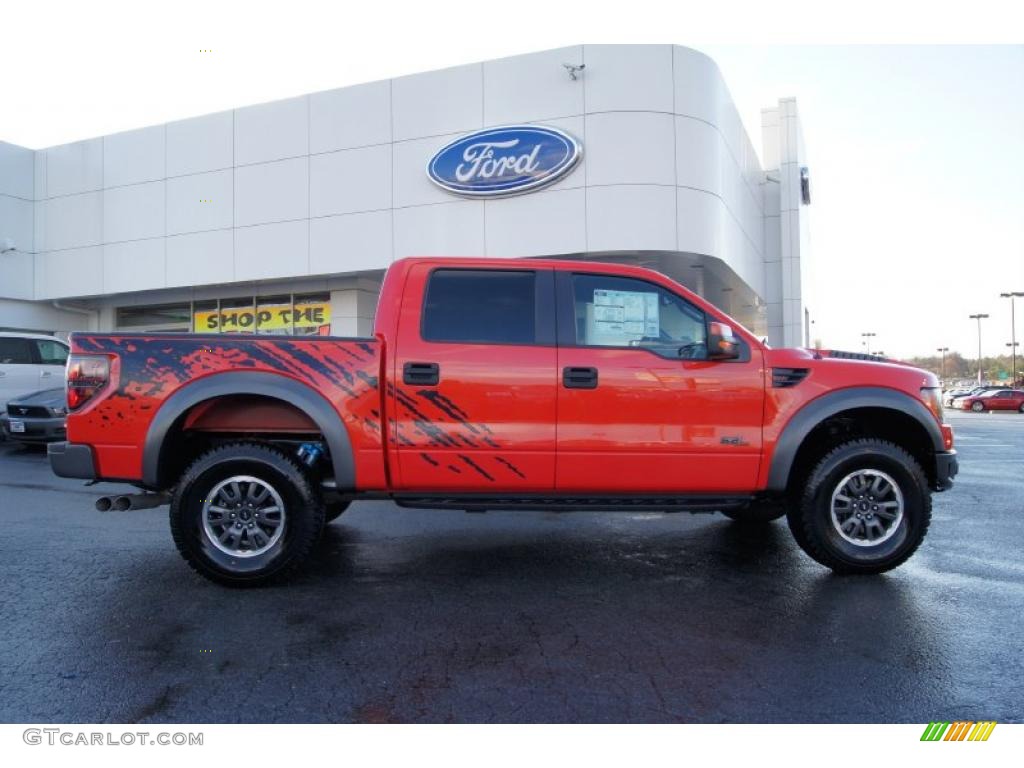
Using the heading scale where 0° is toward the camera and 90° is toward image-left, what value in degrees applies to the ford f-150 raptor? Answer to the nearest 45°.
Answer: approximately 270°

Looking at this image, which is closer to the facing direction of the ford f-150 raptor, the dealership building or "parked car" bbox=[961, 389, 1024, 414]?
the parked car

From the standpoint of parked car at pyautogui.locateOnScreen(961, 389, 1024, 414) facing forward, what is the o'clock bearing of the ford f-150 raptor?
The ford f-150 raptor is roughly at 9 o'clock from the parked car.

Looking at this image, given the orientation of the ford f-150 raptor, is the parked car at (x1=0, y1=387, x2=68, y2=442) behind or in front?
behind

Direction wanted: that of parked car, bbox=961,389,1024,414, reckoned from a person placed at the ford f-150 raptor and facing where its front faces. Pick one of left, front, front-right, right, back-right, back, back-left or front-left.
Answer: front-left

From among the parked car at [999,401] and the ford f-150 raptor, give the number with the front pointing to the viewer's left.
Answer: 1

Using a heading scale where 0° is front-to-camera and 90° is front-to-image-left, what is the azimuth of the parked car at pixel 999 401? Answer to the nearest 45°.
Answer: approximately 90°

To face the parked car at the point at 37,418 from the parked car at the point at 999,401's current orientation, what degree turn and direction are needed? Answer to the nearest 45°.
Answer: approximately 90° to its left

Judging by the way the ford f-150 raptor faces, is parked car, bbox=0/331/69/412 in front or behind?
behind

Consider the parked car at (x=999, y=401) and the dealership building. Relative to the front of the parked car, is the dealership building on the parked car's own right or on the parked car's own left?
on the parked car's own left

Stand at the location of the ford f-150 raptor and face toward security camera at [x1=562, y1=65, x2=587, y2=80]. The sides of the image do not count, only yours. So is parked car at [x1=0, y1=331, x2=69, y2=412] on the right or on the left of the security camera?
left
